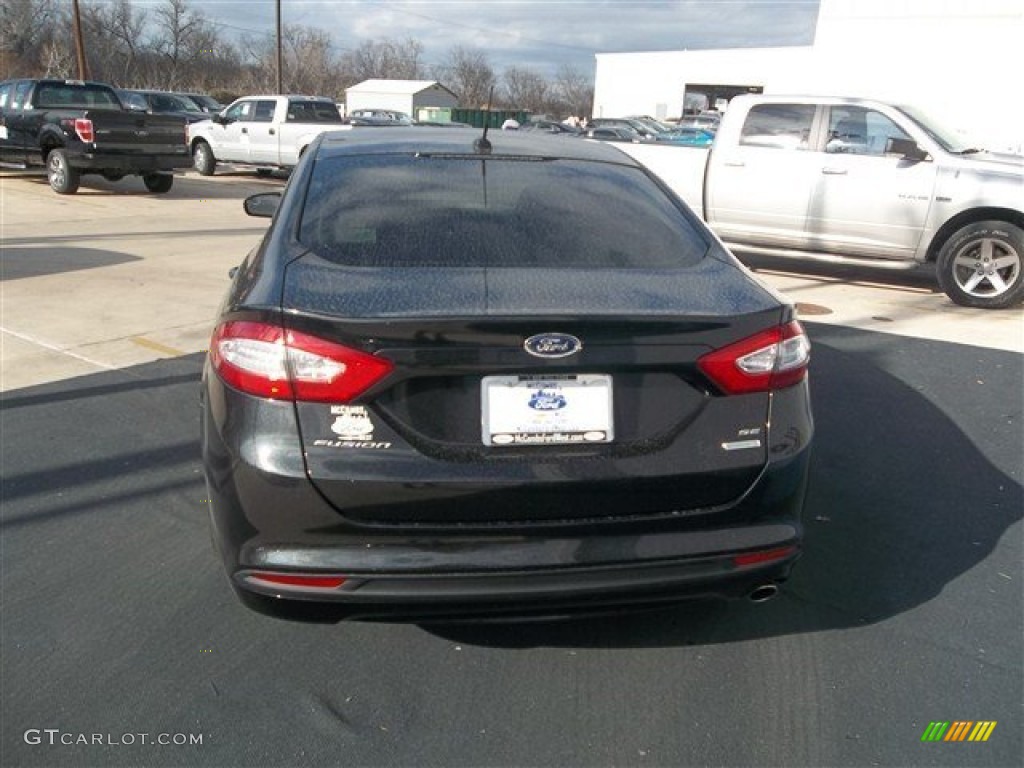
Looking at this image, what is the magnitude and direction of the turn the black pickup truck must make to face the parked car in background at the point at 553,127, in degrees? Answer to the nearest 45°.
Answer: approximately 90° to its right

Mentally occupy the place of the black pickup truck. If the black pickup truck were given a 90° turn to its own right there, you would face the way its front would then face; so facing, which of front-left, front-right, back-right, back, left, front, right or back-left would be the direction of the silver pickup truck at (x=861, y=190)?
right

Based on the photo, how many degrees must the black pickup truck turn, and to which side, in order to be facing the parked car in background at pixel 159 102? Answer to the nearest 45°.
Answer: approximately 45° to its right

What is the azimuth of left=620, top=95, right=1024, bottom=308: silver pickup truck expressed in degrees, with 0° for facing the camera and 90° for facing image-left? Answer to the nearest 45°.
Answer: approximately 270°

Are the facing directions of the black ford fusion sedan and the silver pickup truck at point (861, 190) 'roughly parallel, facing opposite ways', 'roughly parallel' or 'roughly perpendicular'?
roughly perpendicular

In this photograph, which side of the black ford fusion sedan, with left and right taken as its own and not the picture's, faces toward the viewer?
back

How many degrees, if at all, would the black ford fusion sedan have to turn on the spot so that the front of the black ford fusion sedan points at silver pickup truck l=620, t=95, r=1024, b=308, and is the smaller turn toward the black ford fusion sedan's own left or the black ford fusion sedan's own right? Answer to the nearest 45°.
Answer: approximately 45° to the black ford fusion sedan's own right

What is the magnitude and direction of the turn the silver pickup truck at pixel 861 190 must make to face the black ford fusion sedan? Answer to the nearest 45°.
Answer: approximately 90° to its right

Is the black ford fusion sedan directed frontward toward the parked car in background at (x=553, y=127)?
yes

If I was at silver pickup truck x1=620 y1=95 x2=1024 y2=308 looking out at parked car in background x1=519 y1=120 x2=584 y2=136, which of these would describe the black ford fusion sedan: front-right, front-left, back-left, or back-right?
back-left
